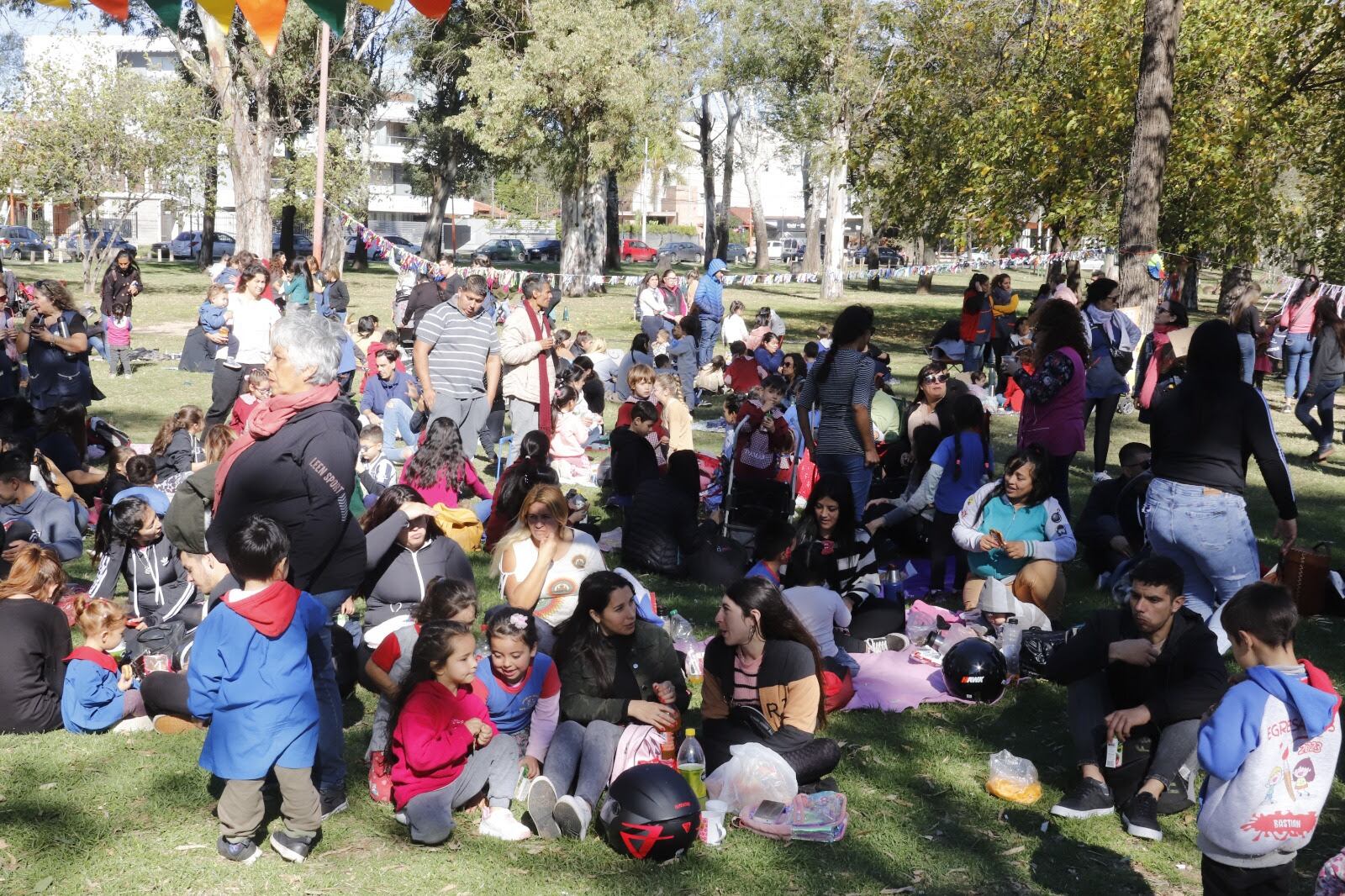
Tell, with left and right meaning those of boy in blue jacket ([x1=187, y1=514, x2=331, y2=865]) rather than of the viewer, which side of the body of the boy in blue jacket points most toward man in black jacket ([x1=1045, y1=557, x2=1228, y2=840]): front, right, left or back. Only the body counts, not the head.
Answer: right

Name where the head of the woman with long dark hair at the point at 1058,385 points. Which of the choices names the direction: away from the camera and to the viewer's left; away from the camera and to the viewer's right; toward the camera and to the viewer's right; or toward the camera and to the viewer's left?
away from the camera and to the viewer's left

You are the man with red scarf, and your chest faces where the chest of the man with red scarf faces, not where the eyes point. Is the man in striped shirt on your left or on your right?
on your right

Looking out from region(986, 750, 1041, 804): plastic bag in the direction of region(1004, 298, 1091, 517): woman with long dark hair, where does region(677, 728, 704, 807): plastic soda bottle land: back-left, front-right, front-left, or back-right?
back-left

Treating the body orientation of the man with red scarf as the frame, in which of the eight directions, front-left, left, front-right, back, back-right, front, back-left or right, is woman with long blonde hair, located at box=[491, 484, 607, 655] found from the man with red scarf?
front-right

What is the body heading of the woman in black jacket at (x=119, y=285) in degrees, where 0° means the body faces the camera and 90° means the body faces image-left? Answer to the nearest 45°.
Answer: approximately 0°

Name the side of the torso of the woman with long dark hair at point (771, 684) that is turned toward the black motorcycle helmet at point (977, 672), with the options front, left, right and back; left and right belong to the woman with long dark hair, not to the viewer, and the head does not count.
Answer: back
